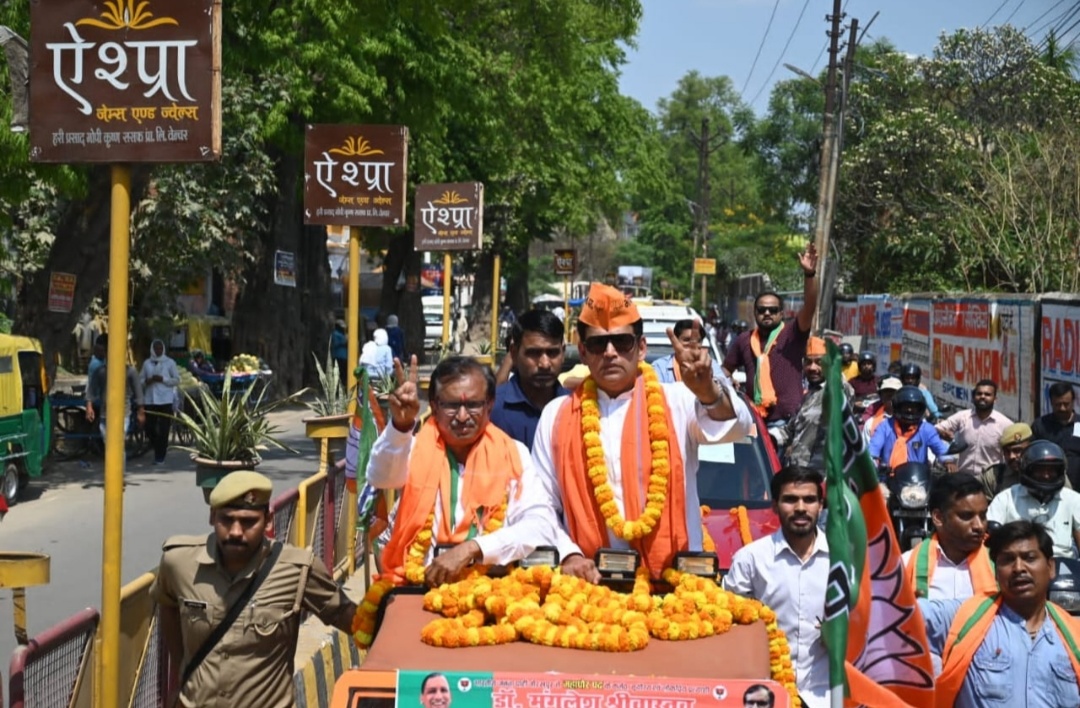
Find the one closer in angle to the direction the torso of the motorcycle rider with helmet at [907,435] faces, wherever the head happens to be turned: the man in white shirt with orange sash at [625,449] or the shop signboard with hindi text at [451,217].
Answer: the man in white shirt with orange sash

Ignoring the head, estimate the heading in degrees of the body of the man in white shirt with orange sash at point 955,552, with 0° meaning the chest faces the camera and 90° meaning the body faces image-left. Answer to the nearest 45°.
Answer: approximately 315°

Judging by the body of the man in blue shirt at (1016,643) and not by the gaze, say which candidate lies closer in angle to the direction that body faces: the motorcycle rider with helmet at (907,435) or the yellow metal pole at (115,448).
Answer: the yellow metal pole

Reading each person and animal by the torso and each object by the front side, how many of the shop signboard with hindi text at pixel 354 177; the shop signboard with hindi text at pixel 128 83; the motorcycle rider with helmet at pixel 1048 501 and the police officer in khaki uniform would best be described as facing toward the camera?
4

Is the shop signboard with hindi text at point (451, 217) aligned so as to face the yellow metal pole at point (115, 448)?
yes

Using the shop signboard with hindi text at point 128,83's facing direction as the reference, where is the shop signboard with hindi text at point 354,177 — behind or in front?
behind

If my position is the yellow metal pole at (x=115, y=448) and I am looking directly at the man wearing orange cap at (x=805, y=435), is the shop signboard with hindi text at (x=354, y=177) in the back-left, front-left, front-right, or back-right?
front-left

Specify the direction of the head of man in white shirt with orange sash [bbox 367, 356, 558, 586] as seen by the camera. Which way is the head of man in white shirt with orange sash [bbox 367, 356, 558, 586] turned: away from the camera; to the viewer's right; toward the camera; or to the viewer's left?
toward the camera

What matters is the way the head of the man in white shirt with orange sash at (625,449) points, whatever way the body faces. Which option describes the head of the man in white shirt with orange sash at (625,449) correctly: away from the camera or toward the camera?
toward the camera

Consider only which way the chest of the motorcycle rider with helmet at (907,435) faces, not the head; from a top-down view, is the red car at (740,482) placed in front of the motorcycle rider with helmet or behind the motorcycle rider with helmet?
in front

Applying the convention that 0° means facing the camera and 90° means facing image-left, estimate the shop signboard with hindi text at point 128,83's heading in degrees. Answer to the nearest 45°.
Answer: approximately 0°

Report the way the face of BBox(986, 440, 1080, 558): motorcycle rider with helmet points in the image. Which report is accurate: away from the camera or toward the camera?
toward the camera

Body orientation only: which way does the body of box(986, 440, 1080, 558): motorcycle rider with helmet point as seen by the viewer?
toward the camera

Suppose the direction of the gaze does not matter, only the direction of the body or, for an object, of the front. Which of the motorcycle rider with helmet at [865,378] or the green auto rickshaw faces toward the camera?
the motorcycle rider with helmet

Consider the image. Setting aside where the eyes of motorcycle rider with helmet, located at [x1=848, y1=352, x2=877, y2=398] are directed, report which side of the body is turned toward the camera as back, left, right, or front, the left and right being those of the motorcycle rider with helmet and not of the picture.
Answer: front

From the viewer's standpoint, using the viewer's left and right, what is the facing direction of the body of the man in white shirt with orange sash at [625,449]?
facing the viewer

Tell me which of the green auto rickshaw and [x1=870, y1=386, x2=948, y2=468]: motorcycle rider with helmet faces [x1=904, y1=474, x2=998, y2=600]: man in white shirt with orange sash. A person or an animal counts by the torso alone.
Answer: the motorcycle rider with helmet
